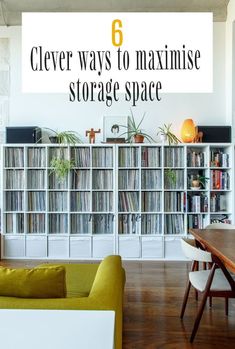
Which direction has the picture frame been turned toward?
toward the camera

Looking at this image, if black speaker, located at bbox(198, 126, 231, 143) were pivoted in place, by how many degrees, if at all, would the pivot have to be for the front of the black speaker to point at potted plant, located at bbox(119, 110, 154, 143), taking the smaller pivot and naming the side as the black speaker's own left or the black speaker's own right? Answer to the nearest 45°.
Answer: approximately 90° to the black speaker's own right

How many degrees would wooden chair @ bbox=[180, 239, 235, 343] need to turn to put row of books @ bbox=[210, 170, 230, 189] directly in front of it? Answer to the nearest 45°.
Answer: approximately 45° to its left

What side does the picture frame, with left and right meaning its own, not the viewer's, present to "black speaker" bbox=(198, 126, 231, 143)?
left

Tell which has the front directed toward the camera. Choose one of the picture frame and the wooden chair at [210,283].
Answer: the picture frame

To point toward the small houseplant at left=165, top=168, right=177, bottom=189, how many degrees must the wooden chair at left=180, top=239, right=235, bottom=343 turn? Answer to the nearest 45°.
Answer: approximately 45° to its left

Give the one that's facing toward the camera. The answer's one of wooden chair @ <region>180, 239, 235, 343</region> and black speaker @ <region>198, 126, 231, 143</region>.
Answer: the black speaker

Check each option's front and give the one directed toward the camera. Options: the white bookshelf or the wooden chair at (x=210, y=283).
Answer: the white bookshelf

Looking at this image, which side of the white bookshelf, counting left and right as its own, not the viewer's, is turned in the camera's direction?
front

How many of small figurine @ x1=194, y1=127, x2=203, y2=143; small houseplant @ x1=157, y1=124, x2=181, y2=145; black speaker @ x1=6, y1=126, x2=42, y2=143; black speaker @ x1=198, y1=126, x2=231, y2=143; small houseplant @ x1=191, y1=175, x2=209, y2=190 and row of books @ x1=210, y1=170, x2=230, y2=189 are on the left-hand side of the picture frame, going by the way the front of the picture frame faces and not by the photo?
5

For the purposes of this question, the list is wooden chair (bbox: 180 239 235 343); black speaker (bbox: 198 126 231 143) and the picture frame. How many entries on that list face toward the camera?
2

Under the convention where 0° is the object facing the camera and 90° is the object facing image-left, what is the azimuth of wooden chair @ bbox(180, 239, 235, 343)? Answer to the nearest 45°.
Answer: approximately 225°

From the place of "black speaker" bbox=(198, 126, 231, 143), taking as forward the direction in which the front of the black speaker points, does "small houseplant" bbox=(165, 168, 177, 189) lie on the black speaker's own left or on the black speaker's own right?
on the black speaker's own right

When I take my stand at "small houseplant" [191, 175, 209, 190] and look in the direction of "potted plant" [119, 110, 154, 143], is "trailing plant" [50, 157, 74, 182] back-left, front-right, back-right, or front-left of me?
front-left

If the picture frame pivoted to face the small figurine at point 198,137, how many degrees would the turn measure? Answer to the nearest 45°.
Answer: approximately 90° to its left

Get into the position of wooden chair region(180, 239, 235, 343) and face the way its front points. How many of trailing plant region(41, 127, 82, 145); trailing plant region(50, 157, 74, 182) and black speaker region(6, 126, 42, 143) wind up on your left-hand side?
3
